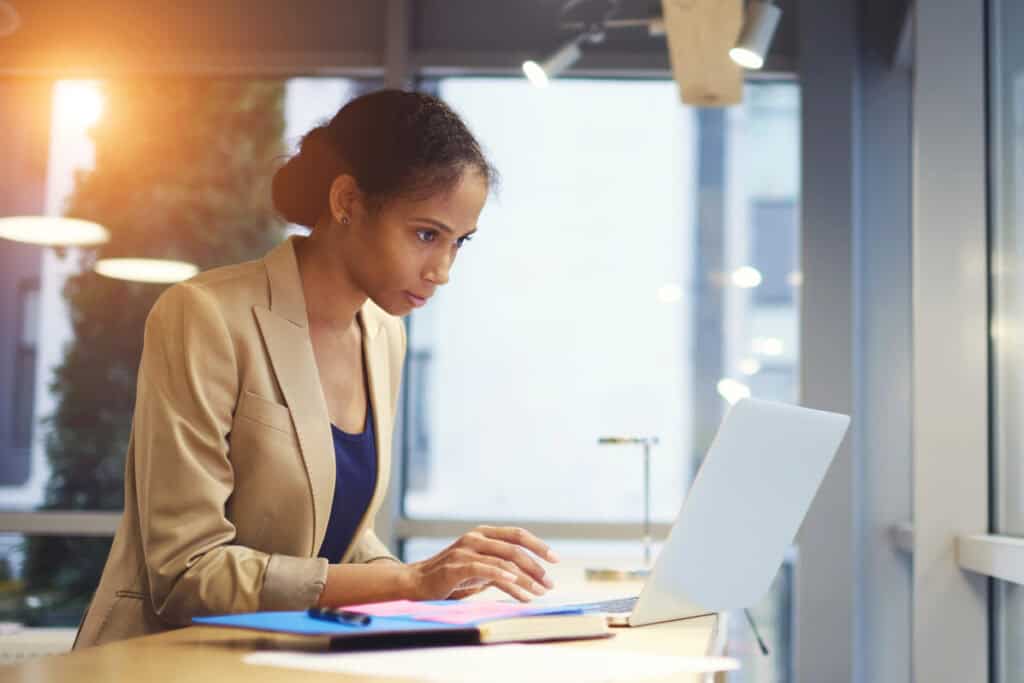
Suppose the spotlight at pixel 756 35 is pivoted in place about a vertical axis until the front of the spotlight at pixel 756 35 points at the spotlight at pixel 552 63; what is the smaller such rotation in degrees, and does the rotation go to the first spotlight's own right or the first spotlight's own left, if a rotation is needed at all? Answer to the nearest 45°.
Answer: approximately 90° to the first spotlight's own right

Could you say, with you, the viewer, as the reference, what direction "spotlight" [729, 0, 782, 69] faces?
facing the viewer and to the left of the viewer

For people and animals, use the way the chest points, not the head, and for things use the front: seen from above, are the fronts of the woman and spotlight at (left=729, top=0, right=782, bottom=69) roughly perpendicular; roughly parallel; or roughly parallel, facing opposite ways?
roughly perpendicular

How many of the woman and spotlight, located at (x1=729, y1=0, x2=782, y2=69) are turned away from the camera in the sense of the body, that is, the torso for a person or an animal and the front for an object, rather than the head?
0

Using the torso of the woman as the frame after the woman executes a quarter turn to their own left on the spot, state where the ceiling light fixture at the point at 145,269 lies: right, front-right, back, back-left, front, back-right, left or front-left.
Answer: front-left

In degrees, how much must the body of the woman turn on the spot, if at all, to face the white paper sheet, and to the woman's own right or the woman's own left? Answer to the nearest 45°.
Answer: approximately 45° to the woman's own right

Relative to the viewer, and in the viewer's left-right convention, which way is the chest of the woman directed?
facing the viewer and to the right of the viewer

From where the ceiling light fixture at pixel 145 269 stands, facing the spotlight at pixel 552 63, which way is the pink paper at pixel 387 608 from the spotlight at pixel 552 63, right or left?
right

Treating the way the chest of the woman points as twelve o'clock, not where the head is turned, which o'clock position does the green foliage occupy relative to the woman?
The green foliage is roughly at 7 o'clock from the woman.
